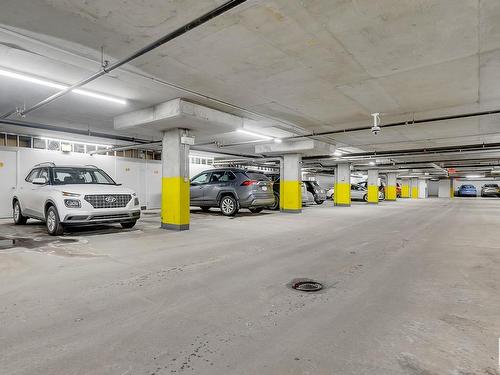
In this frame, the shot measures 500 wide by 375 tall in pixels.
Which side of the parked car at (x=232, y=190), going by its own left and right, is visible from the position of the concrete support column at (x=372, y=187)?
right

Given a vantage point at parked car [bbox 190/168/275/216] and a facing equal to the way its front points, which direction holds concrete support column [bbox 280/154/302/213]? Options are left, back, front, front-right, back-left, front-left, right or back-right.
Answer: right

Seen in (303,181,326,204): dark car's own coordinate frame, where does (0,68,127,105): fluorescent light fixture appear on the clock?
The fluorescent light fixture is roughly at 2 o'clock from the dark car.

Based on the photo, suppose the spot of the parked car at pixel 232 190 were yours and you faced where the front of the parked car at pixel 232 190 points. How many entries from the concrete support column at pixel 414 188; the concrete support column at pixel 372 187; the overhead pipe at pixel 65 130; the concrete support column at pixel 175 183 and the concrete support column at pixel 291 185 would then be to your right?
3

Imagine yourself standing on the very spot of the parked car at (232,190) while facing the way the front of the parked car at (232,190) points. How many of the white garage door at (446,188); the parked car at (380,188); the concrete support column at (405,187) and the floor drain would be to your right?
3

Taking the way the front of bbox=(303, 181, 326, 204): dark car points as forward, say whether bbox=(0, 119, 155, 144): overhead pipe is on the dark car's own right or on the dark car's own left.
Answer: on the dark car's own right

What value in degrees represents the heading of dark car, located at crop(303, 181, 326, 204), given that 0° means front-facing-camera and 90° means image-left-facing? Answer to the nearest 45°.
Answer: approximately 315°

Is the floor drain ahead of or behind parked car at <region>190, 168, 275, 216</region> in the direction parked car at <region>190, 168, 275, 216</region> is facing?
behind

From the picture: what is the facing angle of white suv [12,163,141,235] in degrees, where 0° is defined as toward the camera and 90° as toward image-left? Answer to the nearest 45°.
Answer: approximately 315°
